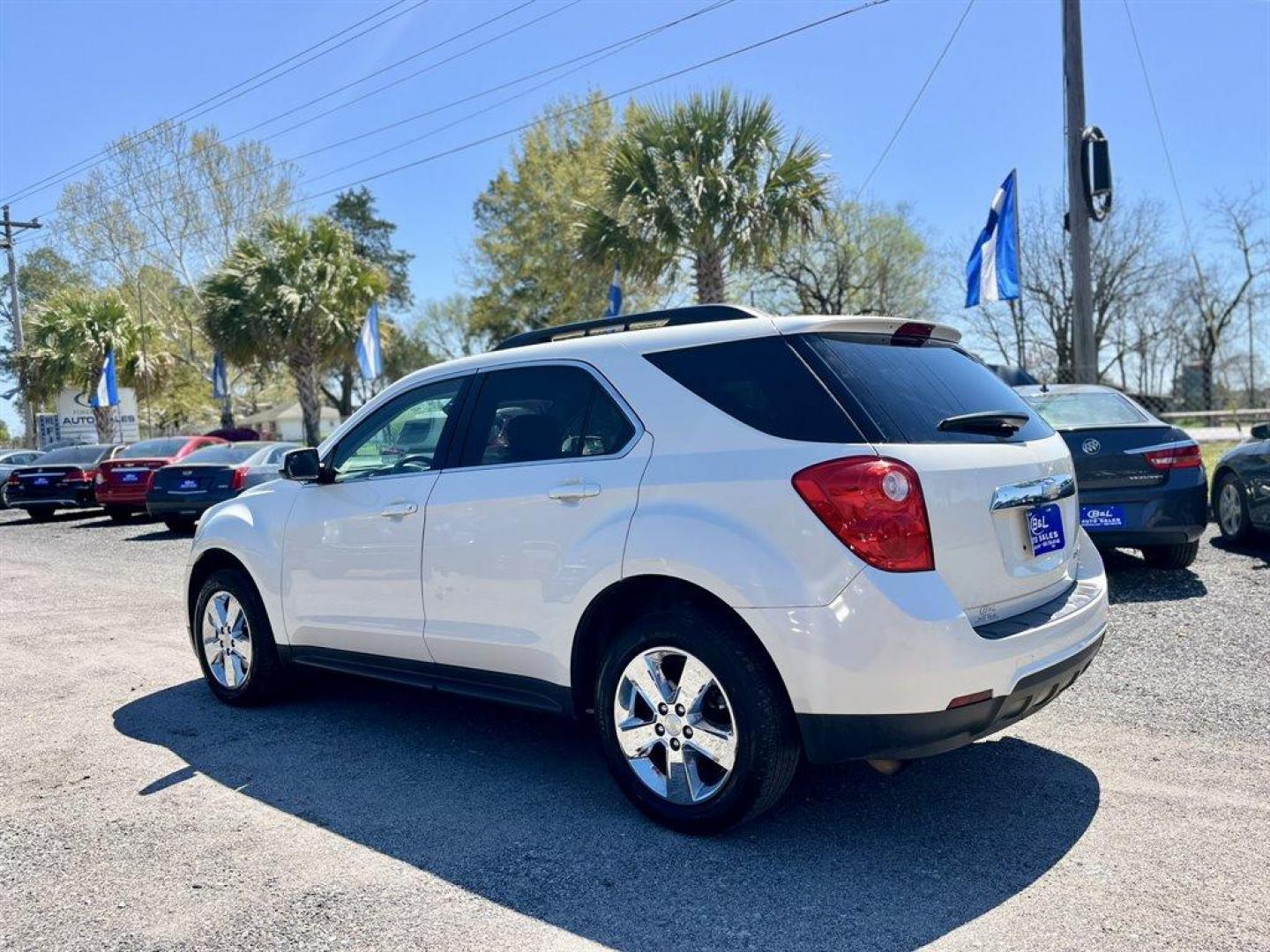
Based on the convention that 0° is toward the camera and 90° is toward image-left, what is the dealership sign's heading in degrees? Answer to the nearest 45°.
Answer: approximately 0°

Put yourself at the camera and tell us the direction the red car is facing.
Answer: facing away from the viewer and to the right of the viewer

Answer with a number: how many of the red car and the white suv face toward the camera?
0

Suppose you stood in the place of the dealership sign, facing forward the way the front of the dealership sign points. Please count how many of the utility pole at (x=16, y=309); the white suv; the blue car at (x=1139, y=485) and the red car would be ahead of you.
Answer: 3

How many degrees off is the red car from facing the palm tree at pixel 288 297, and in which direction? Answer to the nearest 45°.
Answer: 0° — it already faces it

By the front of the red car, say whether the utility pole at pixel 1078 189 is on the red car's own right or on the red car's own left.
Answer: on the red car's own right

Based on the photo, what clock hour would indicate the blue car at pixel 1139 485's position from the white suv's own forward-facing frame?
The blue car is roughly at 3 o'clock from the white suv.

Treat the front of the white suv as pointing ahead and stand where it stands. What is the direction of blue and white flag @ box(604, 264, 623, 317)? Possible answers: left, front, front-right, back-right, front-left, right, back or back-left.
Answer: front-right

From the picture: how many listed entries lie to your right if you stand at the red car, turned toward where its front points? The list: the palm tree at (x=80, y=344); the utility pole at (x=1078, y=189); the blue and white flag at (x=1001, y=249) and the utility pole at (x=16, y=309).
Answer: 2

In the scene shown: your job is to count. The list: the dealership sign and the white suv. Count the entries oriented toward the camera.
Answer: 1

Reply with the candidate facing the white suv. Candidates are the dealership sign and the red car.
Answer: the dealership sign

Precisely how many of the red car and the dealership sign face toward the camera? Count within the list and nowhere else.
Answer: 1

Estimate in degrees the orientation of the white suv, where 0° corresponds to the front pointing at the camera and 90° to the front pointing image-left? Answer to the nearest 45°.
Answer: approximately 135°

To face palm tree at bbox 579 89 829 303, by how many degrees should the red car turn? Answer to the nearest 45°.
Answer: approximately 45° to its right

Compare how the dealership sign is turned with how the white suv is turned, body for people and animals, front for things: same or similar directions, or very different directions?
very different directions

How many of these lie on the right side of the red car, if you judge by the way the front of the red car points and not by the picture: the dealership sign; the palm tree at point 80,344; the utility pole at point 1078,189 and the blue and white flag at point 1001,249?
2
